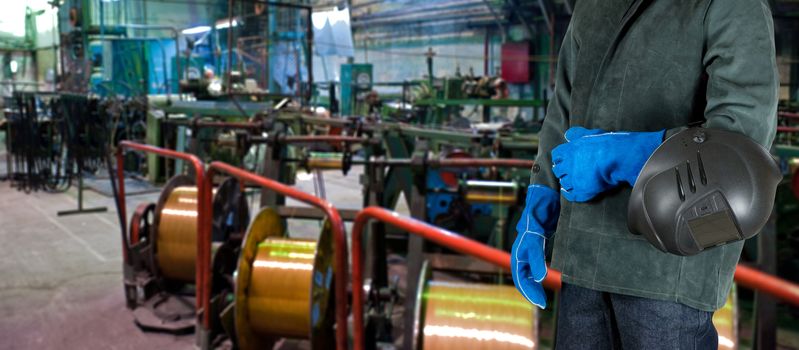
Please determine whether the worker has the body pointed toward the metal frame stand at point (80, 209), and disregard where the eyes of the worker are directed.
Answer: no

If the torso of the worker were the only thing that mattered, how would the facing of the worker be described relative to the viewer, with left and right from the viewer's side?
facing the viewer and to the left of the viewer

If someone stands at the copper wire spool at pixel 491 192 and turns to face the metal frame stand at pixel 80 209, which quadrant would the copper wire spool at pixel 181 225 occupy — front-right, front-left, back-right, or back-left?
front-left

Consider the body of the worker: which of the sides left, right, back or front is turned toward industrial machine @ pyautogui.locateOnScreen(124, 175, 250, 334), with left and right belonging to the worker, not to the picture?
right

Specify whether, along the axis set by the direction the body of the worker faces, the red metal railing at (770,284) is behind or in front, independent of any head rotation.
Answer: behind

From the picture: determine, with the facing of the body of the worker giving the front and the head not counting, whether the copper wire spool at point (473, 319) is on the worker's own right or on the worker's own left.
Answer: on the worker's own right

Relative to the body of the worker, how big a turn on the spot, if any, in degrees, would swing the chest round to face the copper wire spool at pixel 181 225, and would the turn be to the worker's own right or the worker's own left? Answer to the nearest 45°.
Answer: approximately 90° to the worker's own right

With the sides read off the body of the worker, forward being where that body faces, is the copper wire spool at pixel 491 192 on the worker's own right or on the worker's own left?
on the worker's own right

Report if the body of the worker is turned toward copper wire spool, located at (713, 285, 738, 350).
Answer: no
